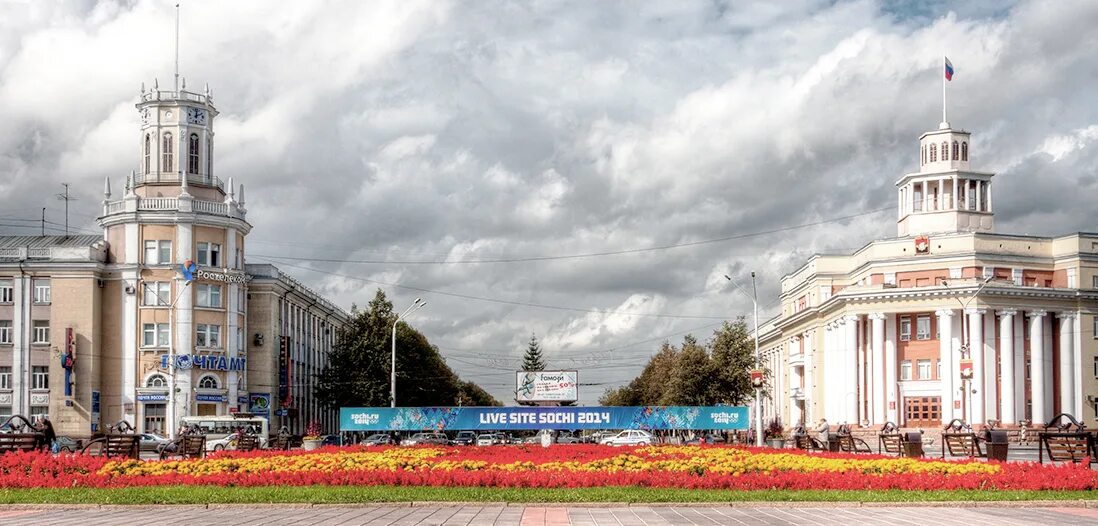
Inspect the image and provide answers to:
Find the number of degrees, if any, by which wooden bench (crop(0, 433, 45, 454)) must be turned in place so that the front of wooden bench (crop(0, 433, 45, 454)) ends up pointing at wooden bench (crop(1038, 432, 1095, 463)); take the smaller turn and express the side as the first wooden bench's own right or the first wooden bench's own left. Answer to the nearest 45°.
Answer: approximately 90° to the first wooden bench's own left

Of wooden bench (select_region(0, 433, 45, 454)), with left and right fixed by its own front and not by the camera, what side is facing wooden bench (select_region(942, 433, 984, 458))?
left

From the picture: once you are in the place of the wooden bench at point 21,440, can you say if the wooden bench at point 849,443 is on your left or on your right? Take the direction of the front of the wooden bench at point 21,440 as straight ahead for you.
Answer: on your left
